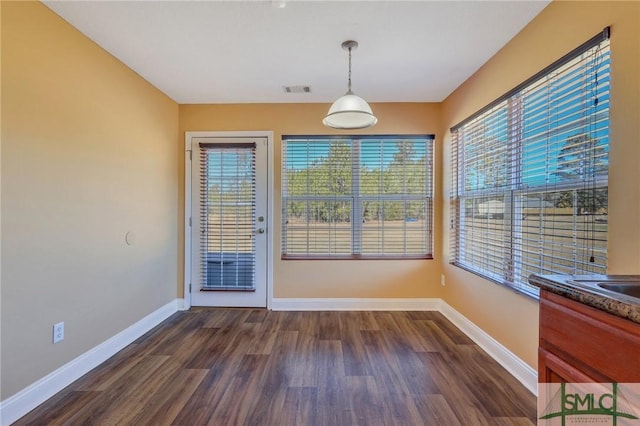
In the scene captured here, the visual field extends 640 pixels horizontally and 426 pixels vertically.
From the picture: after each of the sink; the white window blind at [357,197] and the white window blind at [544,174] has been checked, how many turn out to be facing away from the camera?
0

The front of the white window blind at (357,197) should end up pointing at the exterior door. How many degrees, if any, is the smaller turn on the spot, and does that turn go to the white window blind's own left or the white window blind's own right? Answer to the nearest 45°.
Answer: approximately 90° to the white window blind's own right

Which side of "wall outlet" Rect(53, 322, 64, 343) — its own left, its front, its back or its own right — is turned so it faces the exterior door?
left

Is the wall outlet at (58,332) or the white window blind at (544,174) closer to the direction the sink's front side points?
the wall outlet

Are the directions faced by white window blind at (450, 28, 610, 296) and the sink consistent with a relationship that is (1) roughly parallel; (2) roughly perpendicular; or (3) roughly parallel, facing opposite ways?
roughly parallel

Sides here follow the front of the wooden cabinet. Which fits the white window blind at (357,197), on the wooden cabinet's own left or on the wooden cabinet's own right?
on the wooden cabinet's own right

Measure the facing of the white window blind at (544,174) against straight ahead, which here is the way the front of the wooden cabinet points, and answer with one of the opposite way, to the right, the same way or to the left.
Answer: the same way

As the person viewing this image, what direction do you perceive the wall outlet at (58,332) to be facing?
facing the viewer and to the right of the viewer

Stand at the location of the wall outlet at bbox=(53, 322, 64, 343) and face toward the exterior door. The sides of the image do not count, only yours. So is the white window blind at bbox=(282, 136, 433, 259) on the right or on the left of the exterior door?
right

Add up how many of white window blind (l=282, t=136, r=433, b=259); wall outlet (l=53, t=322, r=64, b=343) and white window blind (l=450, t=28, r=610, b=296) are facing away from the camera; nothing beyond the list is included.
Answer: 0

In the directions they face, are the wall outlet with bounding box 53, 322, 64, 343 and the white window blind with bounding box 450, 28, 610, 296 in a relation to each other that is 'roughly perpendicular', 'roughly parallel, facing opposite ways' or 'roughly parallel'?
roughly parallel, facing opposite ways

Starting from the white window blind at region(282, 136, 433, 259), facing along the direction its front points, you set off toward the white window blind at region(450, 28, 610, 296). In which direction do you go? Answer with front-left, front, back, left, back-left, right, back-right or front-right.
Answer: front-left

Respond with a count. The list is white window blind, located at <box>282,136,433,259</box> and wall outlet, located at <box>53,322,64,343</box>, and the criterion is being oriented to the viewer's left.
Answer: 0

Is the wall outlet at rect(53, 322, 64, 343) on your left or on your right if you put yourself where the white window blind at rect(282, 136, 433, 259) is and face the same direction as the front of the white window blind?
on your right

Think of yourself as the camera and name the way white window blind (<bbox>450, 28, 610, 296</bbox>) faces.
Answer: facing the viewer and to the left of the viewer

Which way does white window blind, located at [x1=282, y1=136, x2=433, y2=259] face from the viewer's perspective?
toward the camera
